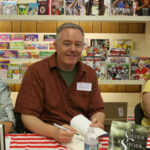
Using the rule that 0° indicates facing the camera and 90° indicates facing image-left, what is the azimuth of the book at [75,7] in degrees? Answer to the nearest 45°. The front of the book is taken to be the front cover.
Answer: approximately 0°

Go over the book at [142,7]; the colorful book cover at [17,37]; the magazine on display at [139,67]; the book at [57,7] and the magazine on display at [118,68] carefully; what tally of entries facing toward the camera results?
5

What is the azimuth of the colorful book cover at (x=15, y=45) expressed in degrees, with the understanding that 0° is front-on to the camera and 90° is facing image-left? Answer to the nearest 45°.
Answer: approximately 0°

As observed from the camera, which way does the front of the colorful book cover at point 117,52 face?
facing the viewer

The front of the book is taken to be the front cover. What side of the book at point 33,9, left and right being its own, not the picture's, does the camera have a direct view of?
front

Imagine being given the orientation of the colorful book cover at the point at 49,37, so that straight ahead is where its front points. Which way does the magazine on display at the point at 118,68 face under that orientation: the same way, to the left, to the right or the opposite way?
the same way

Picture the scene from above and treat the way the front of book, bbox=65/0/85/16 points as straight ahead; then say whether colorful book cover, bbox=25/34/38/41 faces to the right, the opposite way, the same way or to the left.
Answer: the same way

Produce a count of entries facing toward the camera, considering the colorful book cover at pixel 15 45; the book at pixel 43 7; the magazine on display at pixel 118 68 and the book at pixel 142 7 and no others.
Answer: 4

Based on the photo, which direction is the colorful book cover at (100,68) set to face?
toward the camera

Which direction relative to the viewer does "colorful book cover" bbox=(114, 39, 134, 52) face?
toward the camera

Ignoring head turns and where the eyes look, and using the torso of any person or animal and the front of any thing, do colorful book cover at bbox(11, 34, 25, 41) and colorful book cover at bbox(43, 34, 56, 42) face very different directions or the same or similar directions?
same or similar directions

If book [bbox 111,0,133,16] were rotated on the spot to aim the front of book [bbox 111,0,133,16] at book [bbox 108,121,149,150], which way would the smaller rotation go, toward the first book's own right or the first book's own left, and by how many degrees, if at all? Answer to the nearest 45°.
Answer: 0° — it already faces it
